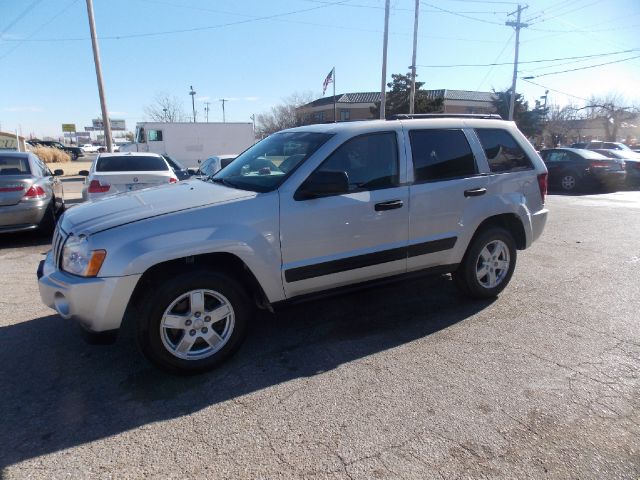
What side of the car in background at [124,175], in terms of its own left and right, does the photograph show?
back

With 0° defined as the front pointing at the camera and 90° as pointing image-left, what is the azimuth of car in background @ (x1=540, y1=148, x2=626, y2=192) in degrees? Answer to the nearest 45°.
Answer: approximately 135°

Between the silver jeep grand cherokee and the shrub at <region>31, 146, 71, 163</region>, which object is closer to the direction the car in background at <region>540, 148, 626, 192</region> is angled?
the shrub

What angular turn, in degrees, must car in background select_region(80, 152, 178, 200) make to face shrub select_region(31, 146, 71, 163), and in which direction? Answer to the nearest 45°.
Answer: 0° — it already faces it

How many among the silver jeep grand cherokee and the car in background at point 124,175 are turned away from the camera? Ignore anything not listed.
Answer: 1

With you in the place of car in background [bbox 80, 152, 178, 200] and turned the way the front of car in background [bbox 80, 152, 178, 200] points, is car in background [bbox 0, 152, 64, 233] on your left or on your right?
on your left

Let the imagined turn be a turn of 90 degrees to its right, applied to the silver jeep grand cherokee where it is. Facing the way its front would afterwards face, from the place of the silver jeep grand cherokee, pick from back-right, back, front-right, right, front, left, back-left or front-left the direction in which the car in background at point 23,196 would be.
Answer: front

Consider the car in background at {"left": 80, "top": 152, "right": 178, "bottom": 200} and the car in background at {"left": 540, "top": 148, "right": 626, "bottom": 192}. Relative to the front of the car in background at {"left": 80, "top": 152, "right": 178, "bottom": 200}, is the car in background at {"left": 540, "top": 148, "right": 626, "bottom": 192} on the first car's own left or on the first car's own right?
on the first car's own right

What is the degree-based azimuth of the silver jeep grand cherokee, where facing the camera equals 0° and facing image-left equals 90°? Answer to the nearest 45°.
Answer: approximately 45°
